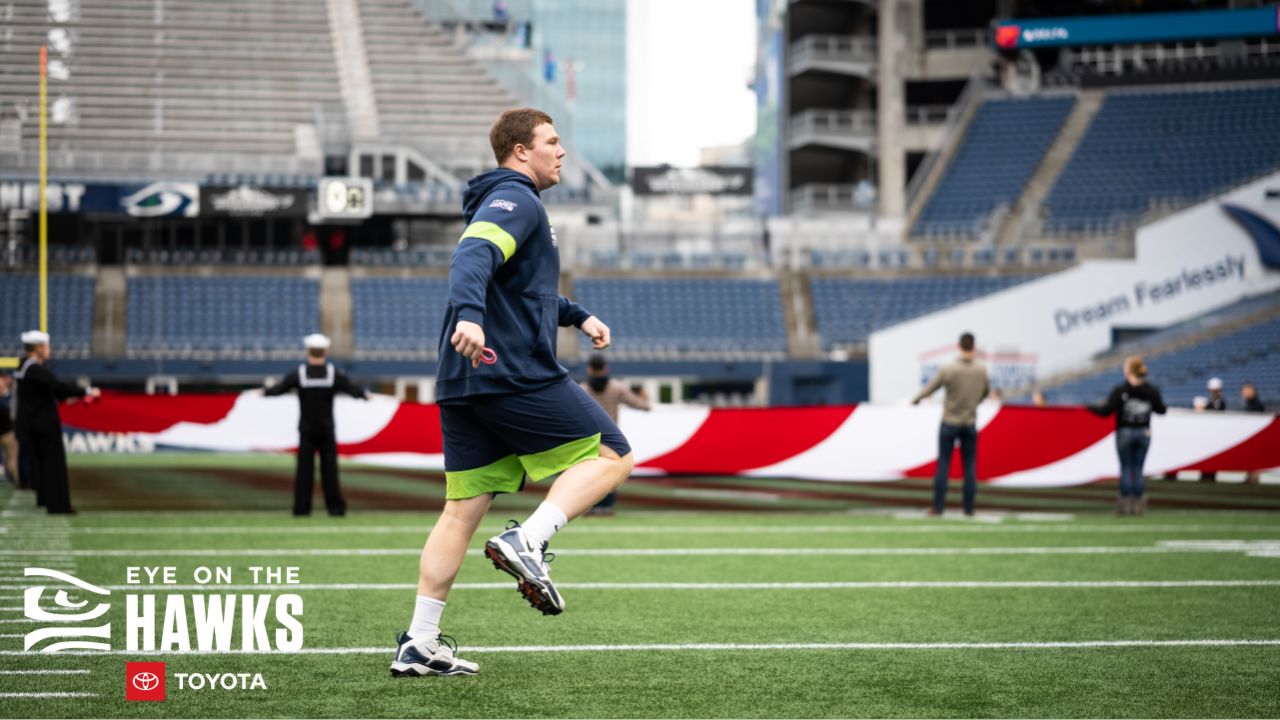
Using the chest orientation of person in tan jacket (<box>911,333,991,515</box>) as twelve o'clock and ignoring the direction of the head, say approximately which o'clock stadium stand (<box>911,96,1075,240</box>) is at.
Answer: The stadium stand is roughly at 12 o'clock from the person in tan jacket.

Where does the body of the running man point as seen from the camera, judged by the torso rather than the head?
to the viewer's right

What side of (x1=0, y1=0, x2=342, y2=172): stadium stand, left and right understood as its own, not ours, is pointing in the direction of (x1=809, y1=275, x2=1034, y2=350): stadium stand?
left

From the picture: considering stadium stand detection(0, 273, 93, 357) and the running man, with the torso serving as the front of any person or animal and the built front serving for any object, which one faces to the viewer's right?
the running man

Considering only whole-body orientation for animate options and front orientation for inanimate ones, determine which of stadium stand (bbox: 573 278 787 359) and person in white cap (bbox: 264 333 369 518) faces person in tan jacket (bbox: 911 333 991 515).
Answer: the stadium stand

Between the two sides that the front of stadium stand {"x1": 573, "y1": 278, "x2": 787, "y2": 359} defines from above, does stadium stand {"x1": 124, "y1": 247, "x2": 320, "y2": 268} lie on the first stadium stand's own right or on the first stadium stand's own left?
on the first stadium stand's own right

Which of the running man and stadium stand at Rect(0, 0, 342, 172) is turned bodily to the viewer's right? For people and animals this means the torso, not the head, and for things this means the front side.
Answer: the running man

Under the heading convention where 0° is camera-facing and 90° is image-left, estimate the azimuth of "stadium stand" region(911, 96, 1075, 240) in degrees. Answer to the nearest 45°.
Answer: approximately 45°

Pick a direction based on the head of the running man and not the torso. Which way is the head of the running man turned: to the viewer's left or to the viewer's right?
to the viewer's right

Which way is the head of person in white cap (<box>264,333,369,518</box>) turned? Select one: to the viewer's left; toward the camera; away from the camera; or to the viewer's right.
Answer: away from the camera
